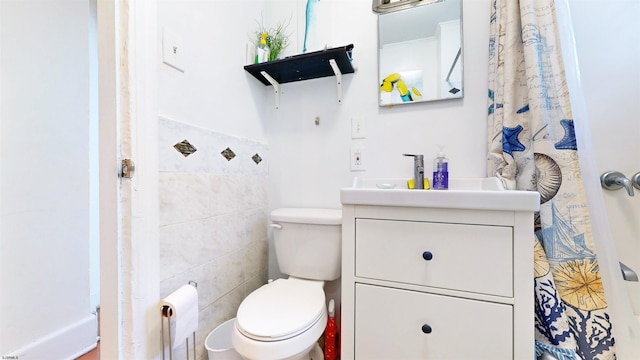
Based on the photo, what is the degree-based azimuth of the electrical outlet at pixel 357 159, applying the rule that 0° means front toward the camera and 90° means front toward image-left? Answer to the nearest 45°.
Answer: approximately 0°

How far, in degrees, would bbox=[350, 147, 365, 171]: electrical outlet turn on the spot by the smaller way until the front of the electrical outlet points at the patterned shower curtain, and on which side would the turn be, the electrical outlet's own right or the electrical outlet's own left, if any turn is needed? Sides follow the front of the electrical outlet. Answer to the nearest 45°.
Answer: approximately 90° to the electrical outlet's own left

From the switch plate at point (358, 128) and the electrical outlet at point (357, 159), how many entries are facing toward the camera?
2

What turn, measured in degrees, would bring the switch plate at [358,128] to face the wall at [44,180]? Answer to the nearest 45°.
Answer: approximately 90° to its right

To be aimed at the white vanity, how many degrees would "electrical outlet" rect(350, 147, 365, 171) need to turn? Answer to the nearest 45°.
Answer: approximately 45° to its left

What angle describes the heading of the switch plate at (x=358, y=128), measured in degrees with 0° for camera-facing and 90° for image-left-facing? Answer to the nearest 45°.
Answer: approximately 0°

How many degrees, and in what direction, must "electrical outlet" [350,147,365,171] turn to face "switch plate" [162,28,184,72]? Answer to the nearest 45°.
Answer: approximately 45° to its right
